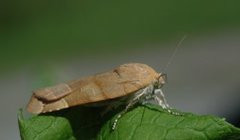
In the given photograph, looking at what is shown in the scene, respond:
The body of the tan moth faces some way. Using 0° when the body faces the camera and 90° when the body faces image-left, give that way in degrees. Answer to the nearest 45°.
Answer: approximately 270°
